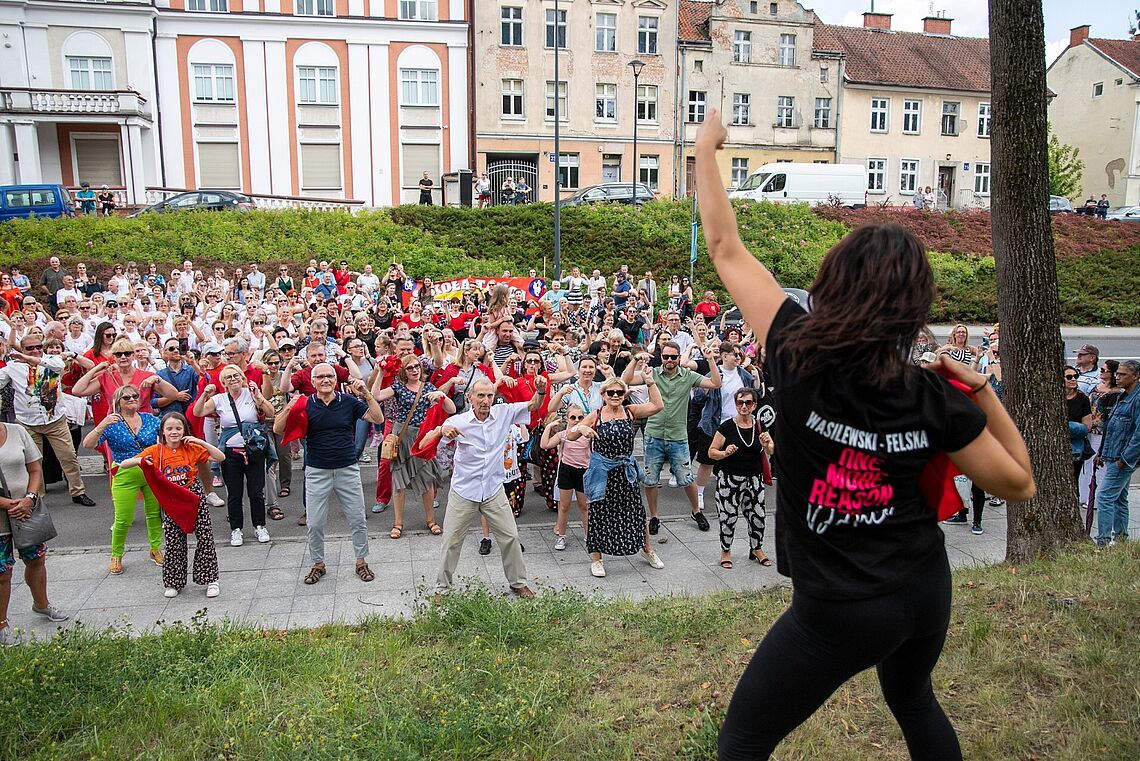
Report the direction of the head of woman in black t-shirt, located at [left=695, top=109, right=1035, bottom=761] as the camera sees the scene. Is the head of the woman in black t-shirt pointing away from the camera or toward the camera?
away from the camera

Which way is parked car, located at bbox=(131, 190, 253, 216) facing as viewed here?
to the viewer's left

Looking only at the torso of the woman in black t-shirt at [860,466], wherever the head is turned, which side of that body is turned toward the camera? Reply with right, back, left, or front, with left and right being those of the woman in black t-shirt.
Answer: back

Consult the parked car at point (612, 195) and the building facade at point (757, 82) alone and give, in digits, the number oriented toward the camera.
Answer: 1

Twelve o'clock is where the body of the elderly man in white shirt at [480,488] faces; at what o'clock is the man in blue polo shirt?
The man in blue polo shirt is roughly at 4 o'clock from the elderly man in white shirt.

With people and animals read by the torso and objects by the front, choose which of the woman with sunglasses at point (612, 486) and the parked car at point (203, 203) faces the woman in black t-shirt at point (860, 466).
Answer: the woman with sunglasses

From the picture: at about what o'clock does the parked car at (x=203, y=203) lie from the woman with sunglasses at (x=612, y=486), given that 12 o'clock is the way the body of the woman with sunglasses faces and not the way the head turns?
The parked car is roughly at 5 o'clock from the woman with sunglasses.

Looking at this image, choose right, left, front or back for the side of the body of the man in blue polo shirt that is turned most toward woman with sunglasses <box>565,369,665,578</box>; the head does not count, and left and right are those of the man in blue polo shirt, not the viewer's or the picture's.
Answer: left

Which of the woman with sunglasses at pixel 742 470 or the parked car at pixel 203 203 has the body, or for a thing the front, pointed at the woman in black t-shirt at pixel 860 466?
the woman with sunglasses

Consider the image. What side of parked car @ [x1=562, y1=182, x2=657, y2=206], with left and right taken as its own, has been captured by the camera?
left
